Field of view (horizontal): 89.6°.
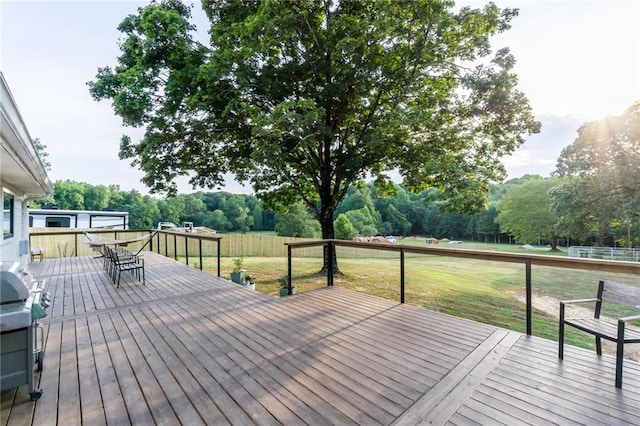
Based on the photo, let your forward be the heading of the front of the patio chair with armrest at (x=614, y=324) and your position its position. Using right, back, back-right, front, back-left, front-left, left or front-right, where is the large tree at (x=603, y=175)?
back-right

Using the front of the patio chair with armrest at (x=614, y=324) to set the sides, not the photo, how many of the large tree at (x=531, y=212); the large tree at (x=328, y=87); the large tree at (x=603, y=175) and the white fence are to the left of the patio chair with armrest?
0

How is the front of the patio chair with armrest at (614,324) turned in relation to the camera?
facing the viewer and to the left of the viewer

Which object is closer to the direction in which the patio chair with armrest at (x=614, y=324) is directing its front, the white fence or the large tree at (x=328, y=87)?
the large tree

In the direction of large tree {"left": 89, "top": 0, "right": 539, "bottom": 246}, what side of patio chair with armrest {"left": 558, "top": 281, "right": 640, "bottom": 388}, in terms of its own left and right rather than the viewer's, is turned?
right

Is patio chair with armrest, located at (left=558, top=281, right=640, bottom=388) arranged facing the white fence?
no

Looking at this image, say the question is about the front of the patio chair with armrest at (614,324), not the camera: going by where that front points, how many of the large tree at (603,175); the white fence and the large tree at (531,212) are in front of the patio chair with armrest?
0

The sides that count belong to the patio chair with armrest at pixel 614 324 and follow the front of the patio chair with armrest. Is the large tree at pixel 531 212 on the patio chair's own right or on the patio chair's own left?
on the patio chair's own right

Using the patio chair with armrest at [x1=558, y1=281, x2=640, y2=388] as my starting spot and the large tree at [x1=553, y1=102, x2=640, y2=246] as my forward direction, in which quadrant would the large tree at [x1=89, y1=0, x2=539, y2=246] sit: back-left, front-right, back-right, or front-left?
front-left
